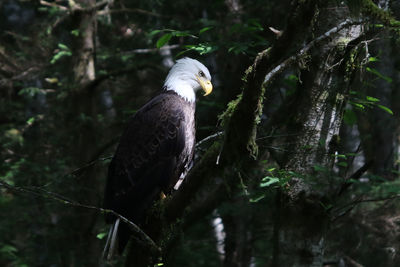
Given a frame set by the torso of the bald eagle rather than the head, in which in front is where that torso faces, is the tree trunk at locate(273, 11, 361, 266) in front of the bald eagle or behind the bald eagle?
in front

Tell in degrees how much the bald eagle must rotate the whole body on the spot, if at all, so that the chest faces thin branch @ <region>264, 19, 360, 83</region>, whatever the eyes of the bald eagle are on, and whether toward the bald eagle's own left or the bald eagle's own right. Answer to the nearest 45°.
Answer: approximately 45° to the bald eagle's own right
